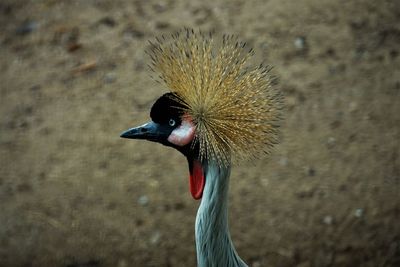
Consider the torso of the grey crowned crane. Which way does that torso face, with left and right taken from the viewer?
facing to the left of the viewer

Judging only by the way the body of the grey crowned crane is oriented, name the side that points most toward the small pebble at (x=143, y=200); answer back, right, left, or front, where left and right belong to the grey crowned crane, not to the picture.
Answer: right

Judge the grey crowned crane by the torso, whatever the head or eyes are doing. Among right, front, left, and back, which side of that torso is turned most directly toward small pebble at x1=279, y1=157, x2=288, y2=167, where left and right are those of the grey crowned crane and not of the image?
right
